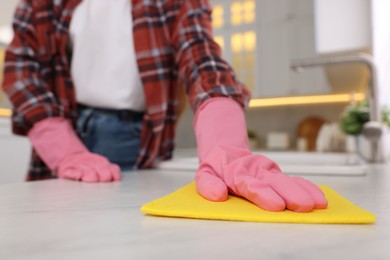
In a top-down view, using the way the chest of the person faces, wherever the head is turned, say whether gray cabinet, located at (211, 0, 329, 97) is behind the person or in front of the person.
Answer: behind

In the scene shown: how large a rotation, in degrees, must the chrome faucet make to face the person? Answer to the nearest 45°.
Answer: approximately 45° to its left

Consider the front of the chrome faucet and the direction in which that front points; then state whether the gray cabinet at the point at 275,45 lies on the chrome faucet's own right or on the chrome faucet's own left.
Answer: on the chrome faucet's own right

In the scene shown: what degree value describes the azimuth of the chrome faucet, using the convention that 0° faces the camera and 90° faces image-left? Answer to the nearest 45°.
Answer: approximately 90°

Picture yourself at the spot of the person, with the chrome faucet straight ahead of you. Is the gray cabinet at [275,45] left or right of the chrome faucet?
left
